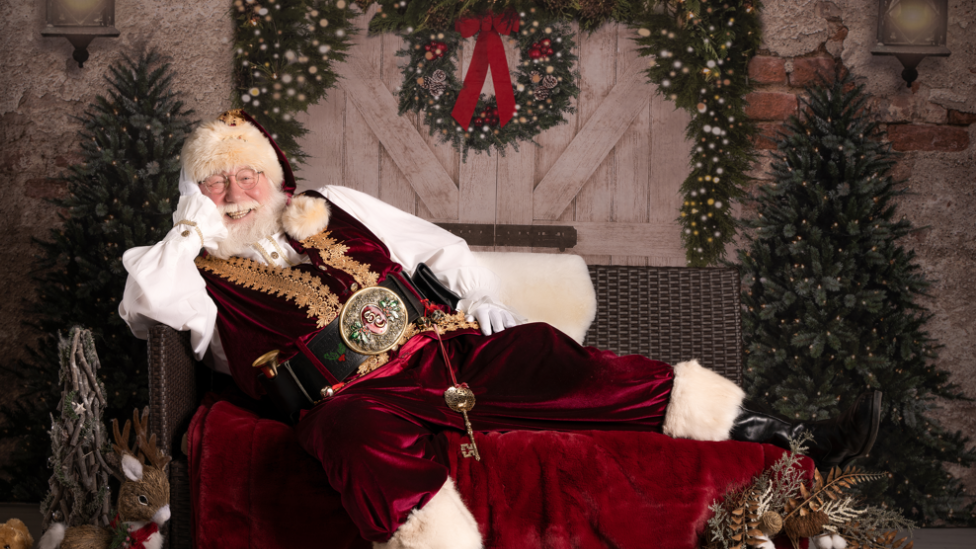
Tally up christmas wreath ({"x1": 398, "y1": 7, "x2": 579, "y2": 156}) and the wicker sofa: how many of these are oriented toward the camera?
2

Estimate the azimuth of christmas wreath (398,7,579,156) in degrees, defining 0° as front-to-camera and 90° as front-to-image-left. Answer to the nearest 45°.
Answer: approximately 0°

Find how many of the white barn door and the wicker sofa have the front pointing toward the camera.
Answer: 2

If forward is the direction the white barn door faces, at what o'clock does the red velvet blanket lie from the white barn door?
The red velvet blanket is roughly at 12 o'clock from the white barn door.

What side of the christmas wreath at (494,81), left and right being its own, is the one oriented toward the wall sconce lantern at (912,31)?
left

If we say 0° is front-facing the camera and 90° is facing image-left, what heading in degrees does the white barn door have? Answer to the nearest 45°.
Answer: approximately 0°

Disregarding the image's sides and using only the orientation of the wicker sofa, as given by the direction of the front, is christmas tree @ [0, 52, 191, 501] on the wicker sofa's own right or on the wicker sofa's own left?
on the wicker sofa's own right

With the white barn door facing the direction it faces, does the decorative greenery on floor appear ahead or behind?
ahead
